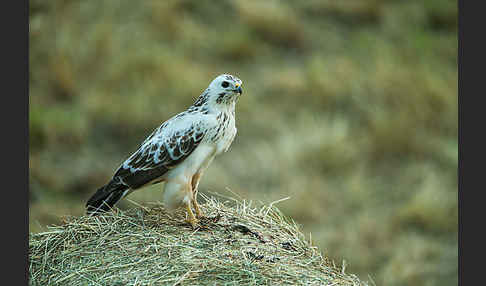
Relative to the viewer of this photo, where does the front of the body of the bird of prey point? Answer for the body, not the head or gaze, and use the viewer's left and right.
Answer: facing to the right of the viewer
